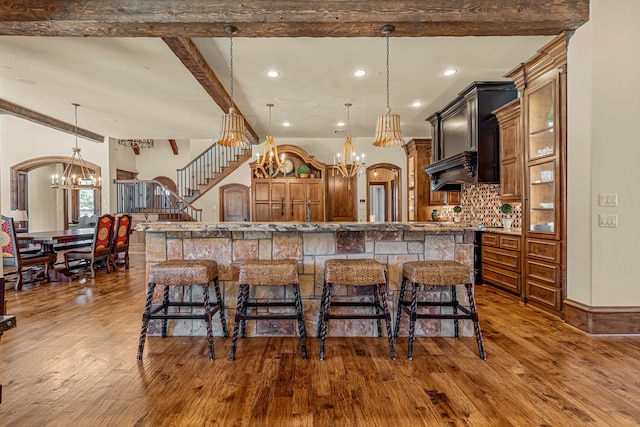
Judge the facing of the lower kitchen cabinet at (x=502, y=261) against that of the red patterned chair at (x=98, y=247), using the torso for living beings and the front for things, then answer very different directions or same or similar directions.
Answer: same or similar directions

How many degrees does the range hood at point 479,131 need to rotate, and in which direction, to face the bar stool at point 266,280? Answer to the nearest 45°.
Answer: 0° — it already faces it

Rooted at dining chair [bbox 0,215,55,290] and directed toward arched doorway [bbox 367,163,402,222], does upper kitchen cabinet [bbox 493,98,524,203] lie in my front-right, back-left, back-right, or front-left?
front-right

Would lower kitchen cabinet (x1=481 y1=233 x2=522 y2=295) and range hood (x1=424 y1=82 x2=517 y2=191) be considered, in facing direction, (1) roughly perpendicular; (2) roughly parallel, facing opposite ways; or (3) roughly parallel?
roughly parallel

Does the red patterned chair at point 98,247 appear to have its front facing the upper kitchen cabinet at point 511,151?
no

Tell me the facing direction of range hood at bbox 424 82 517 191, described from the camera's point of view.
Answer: facing the viewer and to the left of the viewer

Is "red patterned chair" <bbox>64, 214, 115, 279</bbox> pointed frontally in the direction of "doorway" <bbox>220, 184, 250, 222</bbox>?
no

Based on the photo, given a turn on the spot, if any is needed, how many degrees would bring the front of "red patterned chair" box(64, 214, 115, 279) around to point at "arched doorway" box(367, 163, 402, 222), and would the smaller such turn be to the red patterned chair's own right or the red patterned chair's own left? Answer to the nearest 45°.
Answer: approximately 135° to the red patterned chair's own right

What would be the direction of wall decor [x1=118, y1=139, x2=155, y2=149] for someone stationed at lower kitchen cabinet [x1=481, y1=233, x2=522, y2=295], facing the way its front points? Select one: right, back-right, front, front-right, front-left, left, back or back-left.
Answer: front-right

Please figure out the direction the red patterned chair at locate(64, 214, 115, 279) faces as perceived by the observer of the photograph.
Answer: facing away from the viewer and to the left of the viewer

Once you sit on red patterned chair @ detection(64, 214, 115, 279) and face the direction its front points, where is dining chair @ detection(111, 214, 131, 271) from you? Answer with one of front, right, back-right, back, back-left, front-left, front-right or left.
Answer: right

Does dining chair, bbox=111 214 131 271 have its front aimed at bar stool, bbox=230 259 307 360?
no
